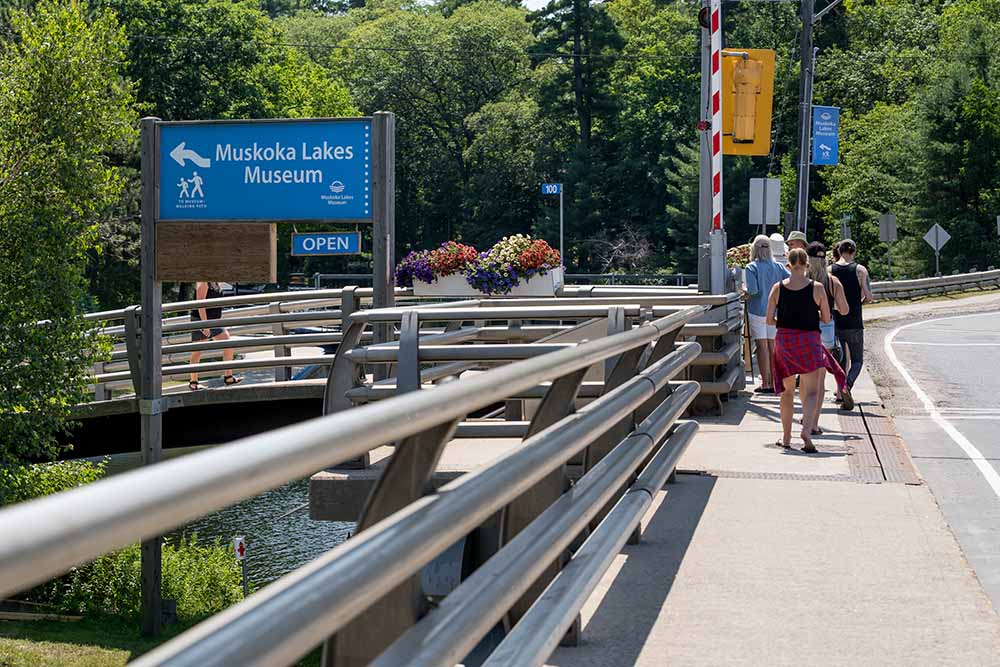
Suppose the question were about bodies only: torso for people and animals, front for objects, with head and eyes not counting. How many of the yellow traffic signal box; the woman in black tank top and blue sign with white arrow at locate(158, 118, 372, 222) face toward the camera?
1

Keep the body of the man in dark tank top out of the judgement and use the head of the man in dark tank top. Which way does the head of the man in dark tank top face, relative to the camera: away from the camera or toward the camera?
away from the camera

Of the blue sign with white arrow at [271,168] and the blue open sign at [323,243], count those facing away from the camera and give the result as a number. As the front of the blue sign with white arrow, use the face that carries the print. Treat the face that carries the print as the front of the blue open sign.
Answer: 0

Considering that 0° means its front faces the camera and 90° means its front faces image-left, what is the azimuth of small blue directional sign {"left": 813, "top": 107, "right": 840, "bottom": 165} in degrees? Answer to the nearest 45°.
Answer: approximately 0°

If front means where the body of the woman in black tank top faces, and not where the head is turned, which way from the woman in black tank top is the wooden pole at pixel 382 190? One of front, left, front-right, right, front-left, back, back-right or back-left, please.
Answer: left

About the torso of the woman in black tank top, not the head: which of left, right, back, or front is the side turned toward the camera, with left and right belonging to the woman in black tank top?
back

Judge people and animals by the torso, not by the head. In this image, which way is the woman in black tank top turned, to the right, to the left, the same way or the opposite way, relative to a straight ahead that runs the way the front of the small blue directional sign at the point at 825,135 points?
the opposite way

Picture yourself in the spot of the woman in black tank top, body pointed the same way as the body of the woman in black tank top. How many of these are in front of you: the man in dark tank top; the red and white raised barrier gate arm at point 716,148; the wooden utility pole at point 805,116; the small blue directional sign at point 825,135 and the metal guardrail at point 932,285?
5

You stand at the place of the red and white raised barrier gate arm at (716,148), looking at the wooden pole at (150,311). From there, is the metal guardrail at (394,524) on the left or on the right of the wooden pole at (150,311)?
left

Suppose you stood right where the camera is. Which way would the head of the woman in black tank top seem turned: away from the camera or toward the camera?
away from the camera

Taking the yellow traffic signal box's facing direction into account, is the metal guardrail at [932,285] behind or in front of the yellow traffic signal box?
in front
